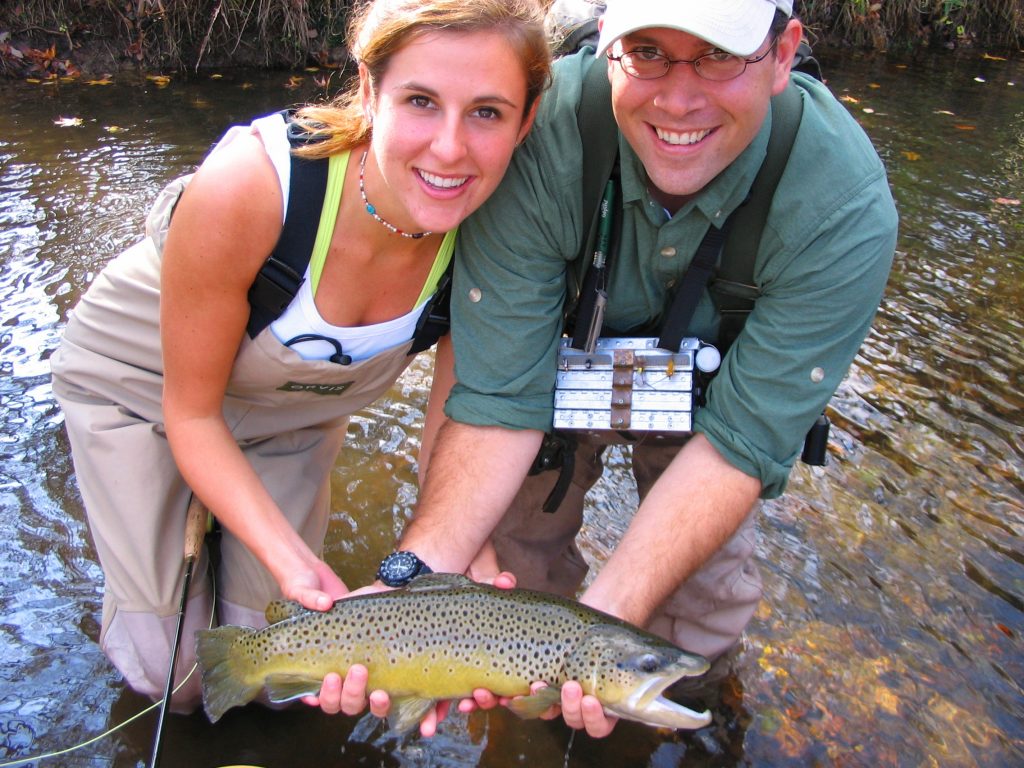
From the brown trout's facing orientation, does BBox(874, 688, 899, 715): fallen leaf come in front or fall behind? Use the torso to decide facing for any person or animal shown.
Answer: in front

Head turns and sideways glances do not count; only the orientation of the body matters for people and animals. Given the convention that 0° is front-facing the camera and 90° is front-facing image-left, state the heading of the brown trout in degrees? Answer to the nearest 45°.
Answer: approximately 270°

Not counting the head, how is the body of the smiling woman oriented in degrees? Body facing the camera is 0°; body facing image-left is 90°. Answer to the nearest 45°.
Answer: approximately 315°
